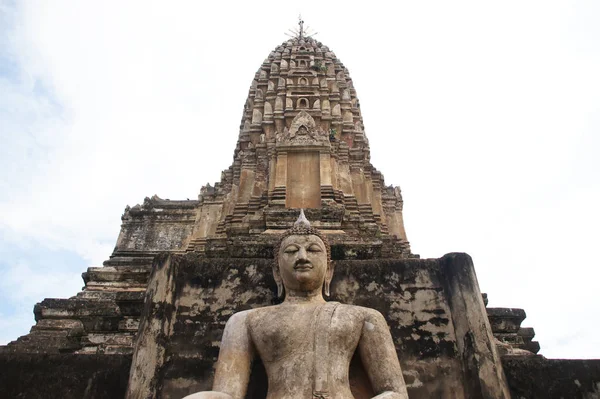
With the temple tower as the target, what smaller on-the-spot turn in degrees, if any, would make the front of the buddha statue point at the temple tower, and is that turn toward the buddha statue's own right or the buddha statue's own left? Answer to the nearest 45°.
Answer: approximately 180°

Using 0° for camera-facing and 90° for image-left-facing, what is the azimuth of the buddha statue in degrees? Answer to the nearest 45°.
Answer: approximately 0°
